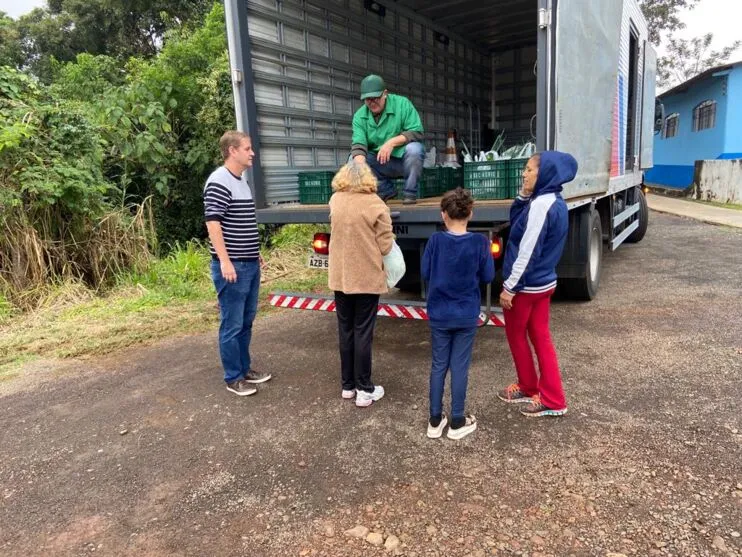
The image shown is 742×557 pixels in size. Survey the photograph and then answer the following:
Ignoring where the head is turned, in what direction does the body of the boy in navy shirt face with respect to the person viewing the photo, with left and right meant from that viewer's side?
facing away from the viewer

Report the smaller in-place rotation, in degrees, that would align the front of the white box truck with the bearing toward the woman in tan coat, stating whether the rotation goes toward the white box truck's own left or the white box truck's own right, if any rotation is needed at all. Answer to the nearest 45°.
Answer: approximately 135° to the white box truck's own right

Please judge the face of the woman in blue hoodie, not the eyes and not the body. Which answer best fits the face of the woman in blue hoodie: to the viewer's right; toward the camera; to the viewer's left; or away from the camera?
to the viewer's left

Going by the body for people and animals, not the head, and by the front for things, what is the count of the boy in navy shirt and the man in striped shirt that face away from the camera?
1

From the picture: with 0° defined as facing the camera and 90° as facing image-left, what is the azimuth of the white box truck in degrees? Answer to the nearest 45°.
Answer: approximately 225°

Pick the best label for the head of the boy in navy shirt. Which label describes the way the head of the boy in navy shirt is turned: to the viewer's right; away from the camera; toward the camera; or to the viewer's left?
away from the camera

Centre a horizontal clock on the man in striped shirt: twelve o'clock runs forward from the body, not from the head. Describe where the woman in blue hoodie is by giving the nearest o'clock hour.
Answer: The woman in blue hoodie is roughly at 1 o'clock from the man in striped shirt.

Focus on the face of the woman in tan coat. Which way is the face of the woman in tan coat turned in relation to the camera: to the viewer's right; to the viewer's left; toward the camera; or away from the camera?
away from the camera

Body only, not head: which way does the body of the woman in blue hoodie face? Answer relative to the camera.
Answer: to the viewer's left

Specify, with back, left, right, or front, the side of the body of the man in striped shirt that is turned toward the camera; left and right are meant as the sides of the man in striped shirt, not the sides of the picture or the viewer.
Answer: right

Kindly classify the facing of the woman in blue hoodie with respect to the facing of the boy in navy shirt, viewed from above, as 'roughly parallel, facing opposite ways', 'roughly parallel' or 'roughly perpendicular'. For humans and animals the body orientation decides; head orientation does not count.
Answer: roughly perpendicular

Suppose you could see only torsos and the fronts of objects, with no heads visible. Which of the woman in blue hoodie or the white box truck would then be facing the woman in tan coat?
the woman in blue hoodie

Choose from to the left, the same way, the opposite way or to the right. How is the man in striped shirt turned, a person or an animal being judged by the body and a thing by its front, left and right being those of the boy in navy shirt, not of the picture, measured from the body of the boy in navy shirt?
to the right
